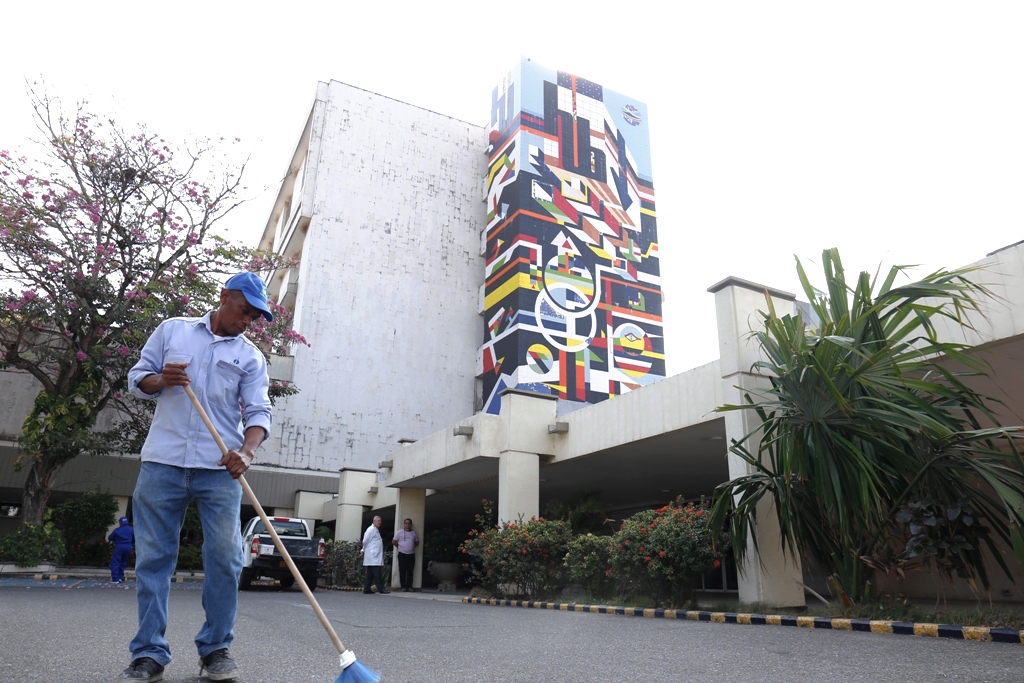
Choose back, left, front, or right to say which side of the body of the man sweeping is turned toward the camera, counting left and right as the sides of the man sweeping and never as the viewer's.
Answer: front

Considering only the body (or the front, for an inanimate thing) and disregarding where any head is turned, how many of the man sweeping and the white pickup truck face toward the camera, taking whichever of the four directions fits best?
1

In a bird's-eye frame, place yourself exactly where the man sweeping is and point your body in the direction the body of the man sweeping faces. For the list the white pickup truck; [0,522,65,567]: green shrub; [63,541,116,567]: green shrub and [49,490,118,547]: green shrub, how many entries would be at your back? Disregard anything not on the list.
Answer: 4

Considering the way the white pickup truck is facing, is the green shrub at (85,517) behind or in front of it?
in front

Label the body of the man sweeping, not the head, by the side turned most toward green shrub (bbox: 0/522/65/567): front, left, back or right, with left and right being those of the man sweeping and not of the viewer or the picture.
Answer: back

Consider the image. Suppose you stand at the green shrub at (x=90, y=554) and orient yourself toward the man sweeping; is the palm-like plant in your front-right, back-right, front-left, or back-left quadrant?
front-left

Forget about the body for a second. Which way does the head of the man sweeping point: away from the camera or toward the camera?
toward the camera

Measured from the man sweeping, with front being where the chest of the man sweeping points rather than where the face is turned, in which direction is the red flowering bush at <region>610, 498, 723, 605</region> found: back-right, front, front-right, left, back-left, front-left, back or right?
back-left

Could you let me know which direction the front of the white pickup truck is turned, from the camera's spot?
facing away from the viewer and to the left of the viewer

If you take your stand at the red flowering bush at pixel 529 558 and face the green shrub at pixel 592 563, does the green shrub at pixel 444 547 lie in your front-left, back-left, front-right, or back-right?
back-left

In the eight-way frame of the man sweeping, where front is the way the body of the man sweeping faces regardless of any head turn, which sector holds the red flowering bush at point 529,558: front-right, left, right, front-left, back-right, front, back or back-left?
back-left
